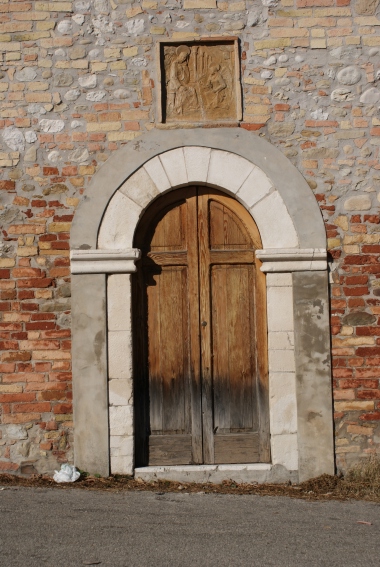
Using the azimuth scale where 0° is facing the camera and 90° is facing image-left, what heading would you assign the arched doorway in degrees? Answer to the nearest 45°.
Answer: approximately 0°

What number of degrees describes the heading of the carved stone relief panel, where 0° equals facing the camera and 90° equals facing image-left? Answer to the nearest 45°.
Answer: approximately 0°

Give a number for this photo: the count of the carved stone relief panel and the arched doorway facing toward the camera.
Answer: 2

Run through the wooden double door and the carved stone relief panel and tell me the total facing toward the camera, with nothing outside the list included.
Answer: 2
